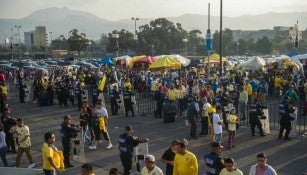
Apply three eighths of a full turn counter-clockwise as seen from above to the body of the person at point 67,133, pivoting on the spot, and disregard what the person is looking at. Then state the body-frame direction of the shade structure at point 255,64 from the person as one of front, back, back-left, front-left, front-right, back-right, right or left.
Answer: right

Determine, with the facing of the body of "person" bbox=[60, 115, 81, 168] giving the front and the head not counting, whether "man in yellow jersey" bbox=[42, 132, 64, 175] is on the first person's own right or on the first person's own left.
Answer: on the first person's own right

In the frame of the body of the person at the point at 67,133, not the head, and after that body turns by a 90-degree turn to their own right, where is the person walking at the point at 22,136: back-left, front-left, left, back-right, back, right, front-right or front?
right

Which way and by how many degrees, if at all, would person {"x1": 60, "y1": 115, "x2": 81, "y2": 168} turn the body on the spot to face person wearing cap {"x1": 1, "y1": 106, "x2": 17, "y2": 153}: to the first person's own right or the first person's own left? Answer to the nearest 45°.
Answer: approximately 135° to the first person's own left

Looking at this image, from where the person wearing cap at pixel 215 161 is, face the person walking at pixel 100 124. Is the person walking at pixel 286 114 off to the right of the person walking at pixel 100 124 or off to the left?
right

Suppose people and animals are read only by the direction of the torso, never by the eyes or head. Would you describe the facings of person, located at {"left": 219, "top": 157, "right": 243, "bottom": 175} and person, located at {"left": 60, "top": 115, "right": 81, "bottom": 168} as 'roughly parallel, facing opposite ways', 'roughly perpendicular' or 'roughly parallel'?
roughly perpendicular

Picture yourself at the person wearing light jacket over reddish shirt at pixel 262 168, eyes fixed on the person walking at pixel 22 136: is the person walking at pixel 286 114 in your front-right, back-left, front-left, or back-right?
front-right

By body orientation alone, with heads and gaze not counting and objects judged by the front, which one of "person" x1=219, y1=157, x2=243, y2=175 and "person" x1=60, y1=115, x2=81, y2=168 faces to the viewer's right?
"person" x1=60, y1=115, x2=81, y2=168

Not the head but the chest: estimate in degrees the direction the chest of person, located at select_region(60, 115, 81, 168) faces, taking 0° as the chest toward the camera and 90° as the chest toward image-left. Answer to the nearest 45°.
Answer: approximately 270°
